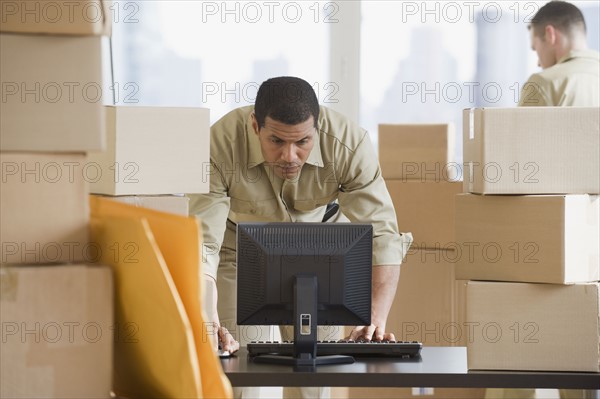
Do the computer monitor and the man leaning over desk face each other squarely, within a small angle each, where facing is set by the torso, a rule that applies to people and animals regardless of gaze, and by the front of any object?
yes

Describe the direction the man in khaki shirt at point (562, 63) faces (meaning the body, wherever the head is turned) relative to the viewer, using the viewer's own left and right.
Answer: facing away from the viewer and to the left of the viewer

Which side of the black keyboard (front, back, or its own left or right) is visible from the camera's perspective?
back

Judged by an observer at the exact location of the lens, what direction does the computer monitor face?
facing away from the viewer

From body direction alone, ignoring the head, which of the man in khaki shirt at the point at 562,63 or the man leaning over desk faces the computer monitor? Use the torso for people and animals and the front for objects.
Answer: the man leaning over desk

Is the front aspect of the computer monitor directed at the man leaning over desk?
yes

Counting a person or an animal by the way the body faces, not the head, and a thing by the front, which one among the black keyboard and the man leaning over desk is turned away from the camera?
the black keyboard

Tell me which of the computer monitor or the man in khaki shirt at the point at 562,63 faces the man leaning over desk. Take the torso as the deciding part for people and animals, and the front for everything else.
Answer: the computer monitor

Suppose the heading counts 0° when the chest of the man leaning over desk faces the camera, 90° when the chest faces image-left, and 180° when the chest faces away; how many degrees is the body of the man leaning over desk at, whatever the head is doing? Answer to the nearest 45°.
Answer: approximately 0°

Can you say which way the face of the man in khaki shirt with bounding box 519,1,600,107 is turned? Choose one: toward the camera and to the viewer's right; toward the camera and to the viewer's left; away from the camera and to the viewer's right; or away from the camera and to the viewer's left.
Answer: away from the camera and to the viewer's left

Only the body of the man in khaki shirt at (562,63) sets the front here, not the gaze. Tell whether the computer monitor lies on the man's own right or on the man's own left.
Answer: on the man's own left

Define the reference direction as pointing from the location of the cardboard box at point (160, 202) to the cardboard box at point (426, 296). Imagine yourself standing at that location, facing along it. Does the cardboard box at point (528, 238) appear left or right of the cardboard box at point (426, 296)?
right

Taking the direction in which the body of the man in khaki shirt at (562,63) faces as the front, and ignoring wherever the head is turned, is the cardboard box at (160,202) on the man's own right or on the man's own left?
on the man's own left
